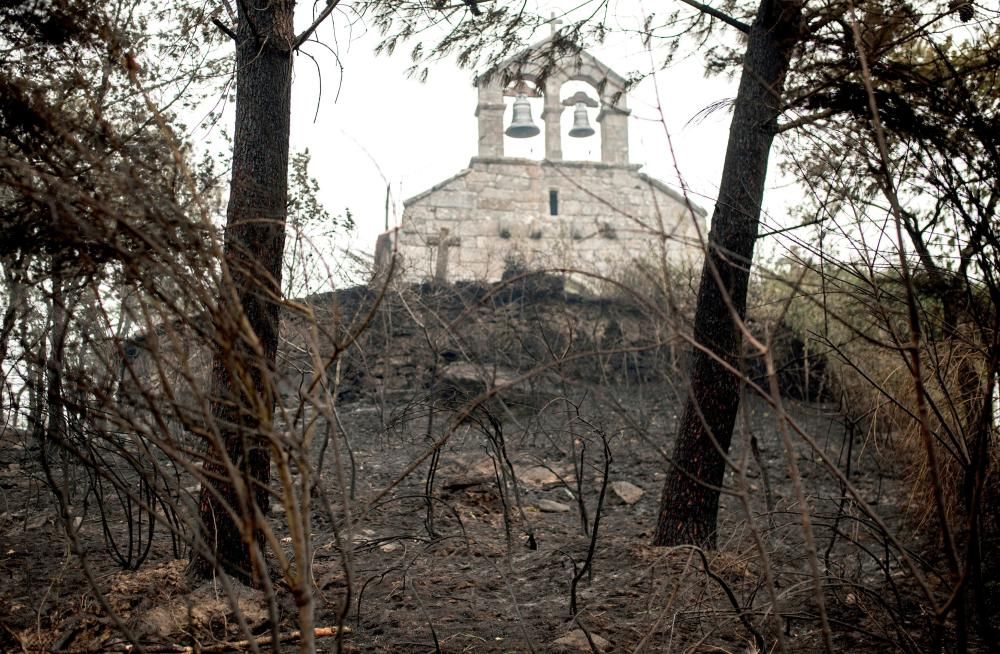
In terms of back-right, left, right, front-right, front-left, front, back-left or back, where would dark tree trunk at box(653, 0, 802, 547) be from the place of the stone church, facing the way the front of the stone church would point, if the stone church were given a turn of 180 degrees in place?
back

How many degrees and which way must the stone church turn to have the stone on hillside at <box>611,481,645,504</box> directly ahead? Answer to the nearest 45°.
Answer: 0° — it already faces it

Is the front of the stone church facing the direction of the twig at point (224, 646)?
yes

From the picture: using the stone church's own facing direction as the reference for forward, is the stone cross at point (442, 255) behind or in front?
in front

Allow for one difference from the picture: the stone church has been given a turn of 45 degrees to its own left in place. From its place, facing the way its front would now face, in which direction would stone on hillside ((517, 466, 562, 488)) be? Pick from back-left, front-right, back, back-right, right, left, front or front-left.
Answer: front-right

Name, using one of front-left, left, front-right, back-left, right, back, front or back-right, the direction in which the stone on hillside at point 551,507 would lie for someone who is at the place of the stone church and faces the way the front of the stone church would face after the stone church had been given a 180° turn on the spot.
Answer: back

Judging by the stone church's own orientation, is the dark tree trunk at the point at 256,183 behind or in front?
in front

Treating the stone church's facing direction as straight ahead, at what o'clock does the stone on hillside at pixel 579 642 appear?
The stone on hillside is roughly at 12 o'clock from the stone church.

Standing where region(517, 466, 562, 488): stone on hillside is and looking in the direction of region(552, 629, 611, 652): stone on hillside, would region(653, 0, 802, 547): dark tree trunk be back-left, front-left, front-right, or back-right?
front-left

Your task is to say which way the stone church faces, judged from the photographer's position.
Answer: facing the viewer
